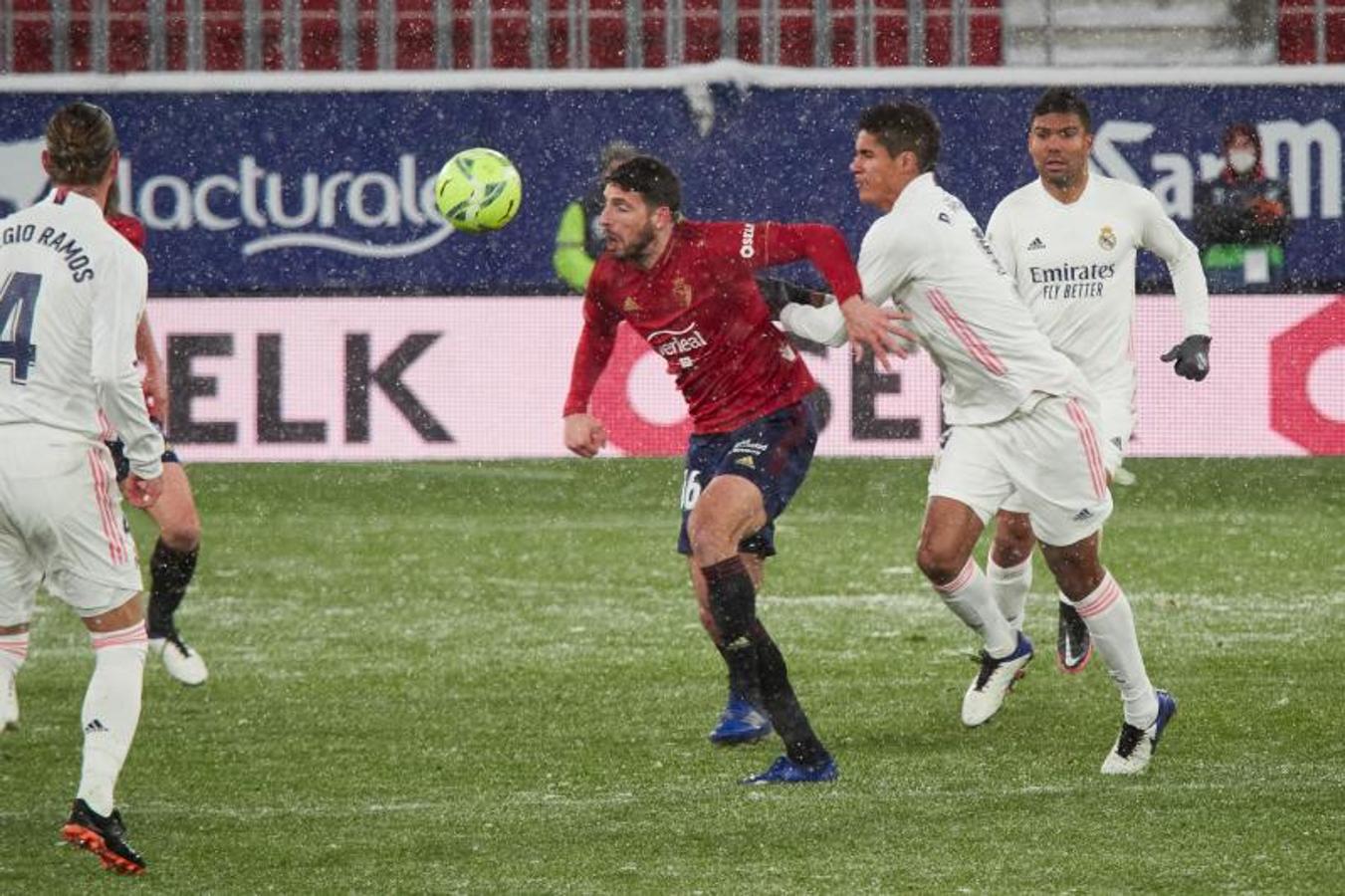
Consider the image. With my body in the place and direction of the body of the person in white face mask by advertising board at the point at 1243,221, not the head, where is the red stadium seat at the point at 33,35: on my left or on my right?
on my right

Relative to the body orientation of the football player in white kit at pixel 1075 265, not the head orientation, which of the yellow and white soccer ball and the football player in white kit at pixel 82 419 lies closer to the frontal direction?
the football player in white kit

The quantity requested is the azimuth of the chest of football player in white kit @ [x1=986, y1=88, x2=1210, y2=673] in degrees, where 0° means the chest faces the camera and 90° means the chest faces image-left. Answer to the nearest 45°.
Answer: approximately 0°

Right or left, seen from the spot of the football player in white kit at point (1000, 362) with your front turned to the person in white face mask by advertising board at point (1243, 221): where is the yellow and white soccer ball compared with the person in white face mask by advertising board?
left
